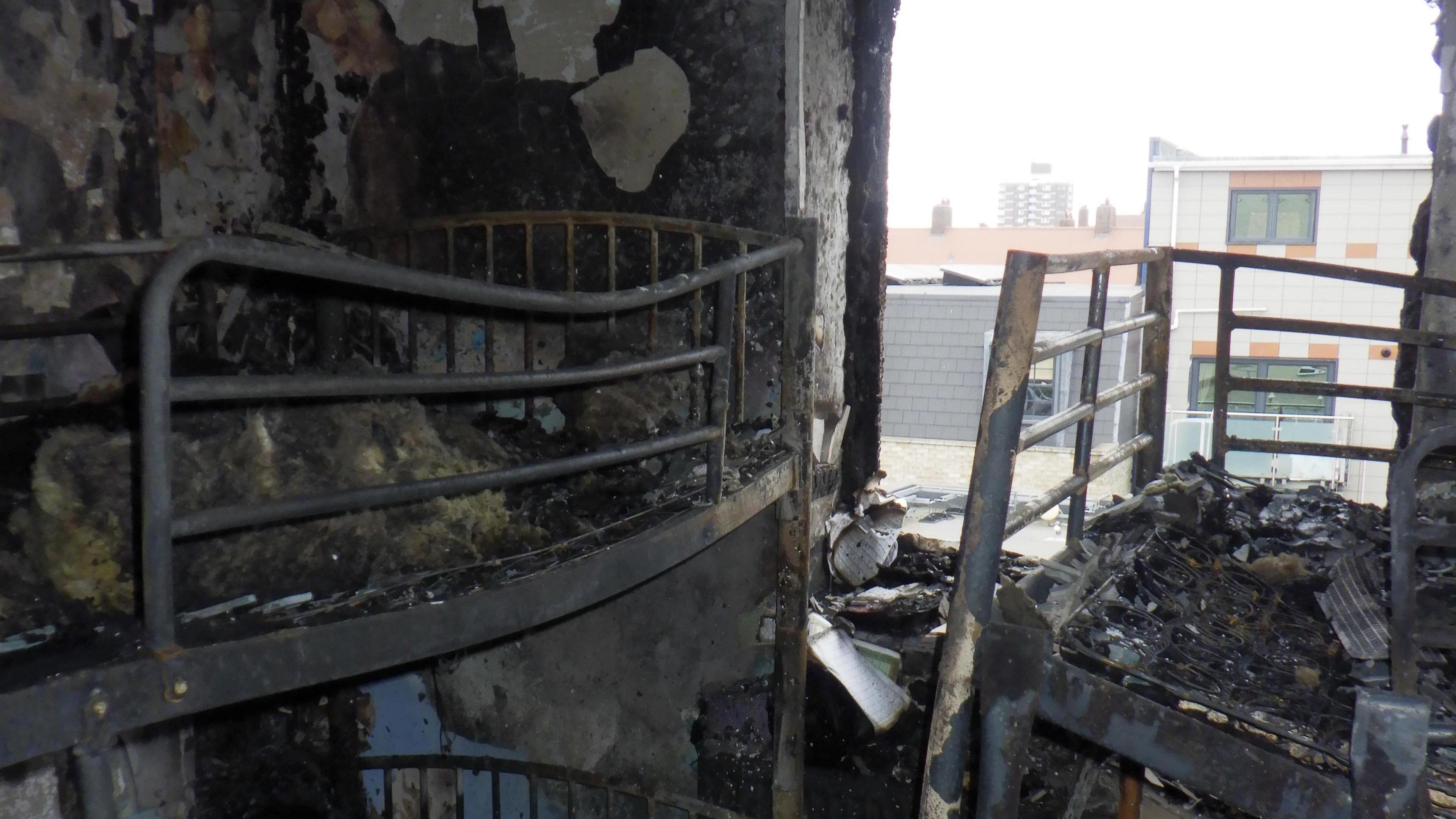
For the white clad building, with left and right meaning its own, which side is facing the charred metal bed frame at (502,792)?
front

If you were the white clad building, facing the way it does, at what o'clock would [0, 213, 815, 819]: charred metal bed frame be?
The charred metal bed frame is roughly at 12 o'clock from the white clad building.

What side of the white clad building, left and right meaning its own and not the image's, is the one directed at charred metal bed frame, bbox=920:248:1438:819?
front

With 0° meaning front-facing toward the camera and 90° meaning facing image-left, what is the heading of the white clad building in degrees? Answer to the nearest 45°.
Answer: approximately 0°
